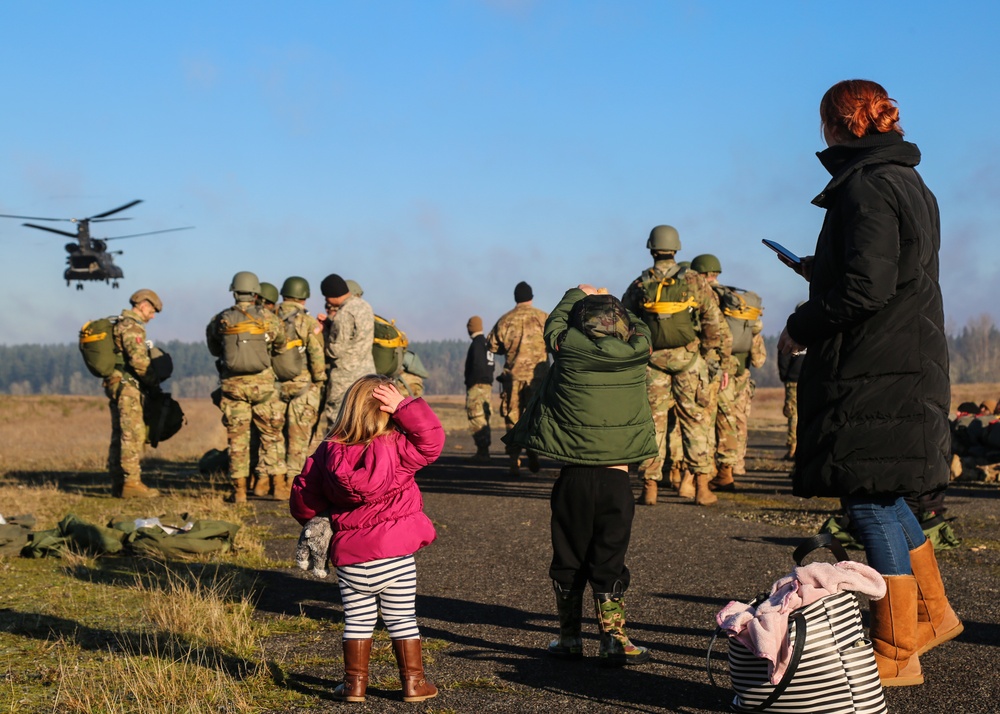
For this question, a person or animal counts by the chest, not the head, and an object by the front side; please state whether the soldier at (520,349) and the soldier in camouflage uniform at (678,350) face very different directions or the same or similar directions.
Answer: same or similar directions

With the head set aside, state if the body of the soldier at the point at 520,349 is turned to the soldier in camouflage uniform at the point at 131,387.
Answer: no

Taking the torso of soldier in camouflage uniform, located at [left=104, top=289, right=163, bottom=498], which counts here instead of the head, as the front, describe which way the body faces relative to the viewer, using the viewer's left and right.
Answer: facing to the right of the viewer

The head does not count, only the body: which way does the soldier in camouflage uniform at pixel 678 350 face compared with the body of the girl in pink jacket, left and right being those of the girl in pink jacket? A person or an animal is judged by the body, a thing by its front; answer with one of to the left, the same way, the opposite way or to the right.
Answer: the same way

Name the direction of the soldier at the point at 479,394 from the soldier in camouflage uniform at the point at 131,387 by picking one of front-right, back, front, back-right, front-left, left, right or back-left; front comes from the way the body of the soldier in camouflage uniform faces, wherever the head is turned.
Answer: front-left

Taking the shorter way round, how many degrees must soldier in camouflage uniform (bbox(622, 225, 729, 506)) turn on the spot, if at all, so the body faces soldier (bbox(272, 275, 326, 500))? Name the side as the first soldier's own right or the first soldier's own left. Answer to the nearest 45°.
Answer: approximately 90° to the first soldier's own left

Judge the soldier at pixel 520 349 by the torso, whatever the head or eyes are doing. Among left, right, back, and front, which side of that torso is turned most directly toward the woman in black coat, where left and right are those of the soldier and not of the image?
back

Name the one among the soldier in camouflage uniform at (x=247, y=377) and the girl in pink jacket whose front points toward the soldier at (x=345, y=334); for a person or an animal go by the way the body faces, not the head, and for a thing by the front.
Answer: the girl in pink jacket

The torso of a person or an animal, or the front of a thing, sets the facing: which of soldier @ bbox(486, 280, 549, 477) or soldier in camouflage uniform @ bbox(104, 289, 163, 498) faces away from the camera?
the soldier

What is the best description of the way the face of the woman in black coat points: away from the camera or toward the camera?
away from the camera

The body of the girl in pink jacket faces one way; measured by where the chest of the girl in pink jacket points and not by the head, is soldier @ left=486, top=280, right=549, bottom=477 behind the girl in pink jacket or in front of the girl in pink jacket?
in front

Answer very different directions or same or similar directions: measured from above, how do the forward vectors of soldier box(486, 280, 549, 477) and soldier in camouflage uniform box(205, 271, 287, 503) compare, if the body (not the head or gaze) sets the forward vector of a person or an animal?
same or similar directions

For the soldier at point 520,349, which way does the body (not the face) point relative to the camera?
away from the camera

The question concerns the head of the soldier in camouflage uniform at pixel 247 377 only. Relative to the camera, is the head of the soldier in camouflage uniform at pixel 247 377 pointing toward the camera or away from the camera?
away from the camera

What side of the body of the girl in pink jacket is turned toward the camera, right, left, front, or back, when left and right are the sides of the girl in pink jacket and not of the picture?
back

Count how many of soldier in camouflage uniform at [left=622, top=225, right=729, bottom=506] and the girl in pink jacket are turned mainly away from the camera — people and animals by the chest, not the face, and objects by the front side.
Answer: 2

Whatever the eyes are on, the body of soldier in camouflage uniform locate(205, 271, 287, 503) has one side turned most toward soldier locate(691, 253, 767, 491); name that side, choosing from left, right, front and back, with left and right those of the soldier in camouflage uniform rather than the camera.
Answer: right

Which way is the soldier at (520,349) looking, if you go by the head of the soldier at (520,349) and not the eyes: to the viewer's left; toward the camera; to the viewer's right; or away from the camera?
away from the camera

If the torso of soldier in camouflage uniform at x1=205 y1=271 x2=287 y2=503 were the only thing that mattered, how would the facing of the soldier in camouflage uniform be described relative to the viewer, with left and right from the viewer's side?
facing away from the viewer
